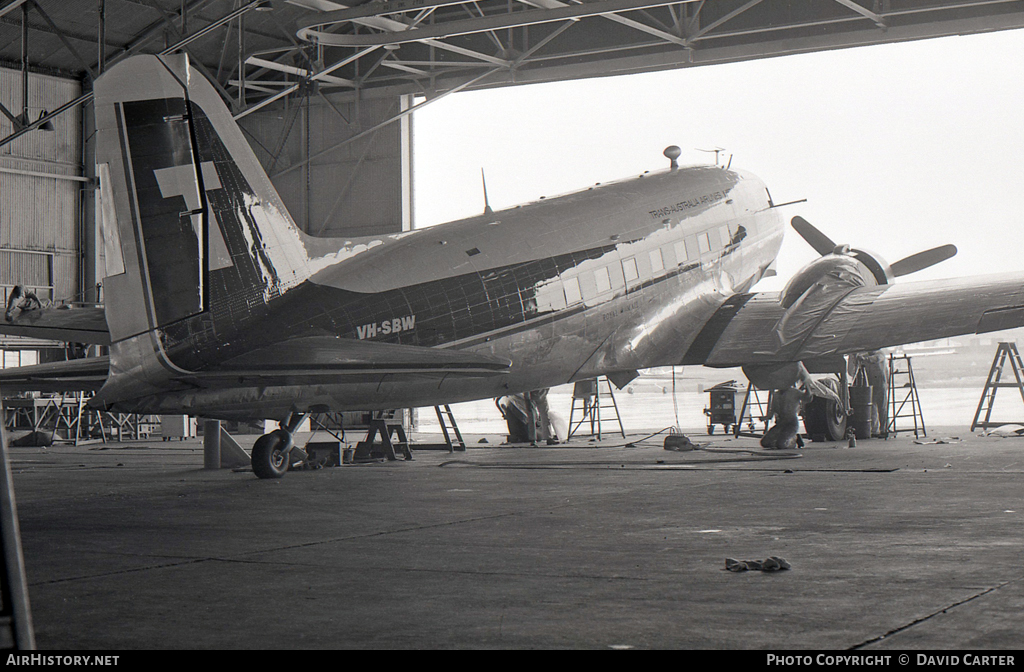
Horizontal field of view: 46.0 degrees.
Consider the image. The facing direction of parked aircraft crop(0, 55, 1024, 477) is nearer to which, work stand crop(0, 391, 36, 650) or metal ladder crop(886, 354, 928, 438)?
the metal ladder

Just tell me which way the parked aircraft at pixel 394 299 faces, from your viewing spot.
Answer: facing away from the viewer and to the right of the viewer

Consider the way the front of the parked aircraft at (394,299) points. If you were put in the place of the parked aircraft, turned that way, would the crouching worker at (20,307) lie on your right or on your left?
on your left

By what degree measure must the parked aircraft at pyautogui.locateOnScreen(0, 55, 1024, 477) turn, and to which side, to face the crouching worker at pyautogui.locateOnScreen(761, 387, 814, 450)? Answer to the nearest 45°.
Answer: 0° — it already faces them

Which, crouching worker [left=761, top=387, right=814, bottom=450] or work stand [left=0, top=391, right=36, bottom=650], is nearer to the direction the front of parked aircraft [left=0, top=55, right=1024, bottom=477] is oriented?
the crouching worker

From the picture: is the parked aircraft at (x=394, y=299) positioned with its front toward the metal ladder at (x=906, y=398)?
yes

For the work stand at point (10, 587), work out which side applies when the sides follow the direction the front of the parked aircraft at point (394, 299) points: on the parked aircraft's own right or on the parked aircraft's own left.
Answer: on the parked aircraft's own right

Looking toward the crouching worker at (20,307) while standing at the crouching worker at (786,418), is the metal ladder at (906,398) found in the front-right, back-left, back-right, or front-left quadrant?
back-right
